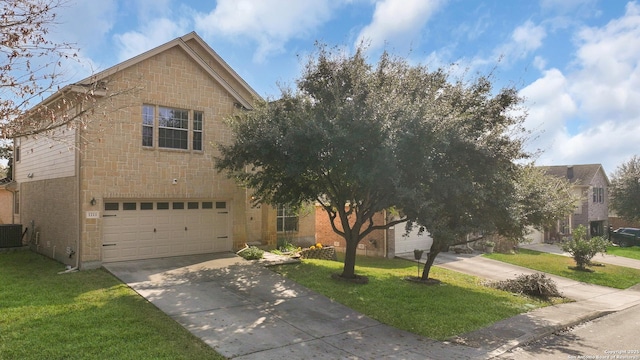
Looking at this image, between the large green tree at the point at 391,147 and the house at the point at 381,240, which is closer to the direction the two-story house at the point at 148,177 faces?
the large green tree

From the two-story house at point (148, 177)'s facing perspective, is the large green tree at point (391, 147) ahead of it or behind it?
ahead

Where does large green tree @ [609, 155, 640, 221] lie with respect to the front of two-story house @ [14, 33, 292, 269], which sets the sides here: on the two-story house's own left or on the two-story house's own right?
on the two-story house's own left

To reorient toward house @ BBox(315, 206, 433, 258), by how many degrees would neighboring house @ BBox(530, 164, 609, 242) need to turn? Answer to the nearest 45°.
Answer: approximately 45° to its right

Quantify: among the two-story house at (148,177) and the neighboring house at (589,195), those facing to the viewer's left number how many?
0

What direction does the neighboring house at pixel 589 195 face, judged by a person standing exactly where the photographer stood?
facing the viewer and to the right of the viewer

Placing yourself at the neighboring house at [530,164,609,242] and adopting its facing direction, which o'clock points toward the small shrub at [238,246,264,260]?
The small shrub is roughly at 2 o'clock from the neighboring house.

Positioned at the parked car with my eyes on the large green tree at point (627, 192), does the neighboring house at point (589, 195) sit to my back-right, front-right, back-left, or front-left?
front-left

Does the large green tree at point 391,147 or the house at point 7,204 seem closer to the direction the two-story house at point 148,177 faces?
the large green tree

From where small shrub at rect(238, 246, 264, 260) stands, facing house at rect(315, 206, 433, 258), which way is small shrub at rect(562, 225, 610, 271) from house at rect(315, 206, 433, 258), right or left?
right
